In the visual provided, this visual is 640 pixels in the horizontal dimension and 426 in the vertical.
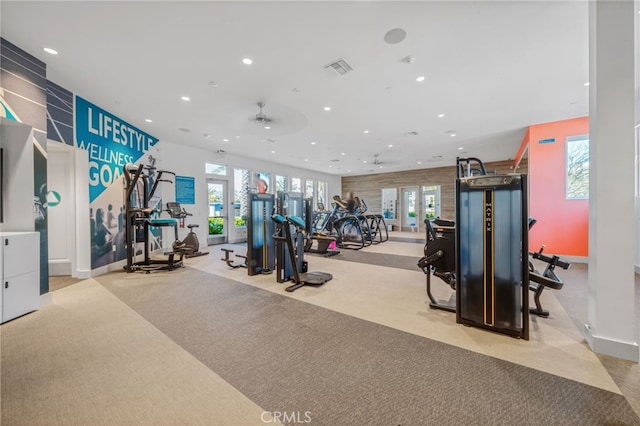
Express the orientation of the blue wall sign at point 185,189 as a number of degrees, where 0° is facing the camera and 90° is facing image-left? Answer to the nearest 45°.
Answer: approximately 315°

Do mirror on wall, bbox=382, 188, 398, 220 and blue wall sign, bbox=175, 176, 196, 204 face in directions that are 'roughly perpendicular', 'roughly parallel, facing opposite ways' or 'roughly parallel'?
roughly perpendicular

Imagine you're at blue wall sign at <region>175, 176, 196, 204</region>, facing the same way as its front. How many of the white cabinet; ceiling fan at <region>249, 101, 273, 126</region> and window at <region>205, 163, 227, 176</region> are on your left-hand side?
1

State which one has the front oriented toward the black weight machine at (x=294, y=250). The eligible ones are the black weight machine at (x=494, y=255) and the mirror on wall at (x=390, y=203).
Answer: the mirror on wall

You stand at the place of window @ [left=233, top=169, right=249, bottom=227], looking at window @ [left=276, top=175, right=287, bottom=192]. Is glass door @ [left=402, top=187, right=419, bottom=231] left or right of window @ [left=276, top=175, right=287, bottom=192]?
right

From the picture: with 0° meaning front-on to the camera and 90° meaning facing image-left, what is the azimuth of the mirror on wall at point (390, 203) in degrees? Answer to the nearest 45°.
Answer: approximately 0°

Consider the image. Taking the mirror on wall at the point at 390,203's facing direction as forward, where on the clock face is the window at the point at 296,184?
The window is roughly at 2 o'clock from the mirror on wall.

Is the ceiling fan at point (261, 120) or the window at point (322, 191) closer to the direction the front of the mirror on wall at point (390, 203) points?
the ceiling fan

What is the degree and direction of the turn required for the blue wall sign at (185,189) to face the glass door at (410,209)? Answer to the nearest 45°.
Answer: approximately 45° to its left

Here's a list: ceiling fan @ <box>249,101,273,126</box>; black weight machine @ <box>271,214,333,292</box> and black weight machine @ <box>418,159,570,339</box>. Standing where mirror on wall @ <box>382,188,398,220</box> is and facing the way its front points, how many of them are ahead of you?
3

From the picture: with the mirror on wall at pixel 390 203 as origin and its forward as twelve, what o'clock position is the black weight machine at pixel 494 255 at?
The black weight machine is roughly at 12 o'clock from the mirror on wall.
